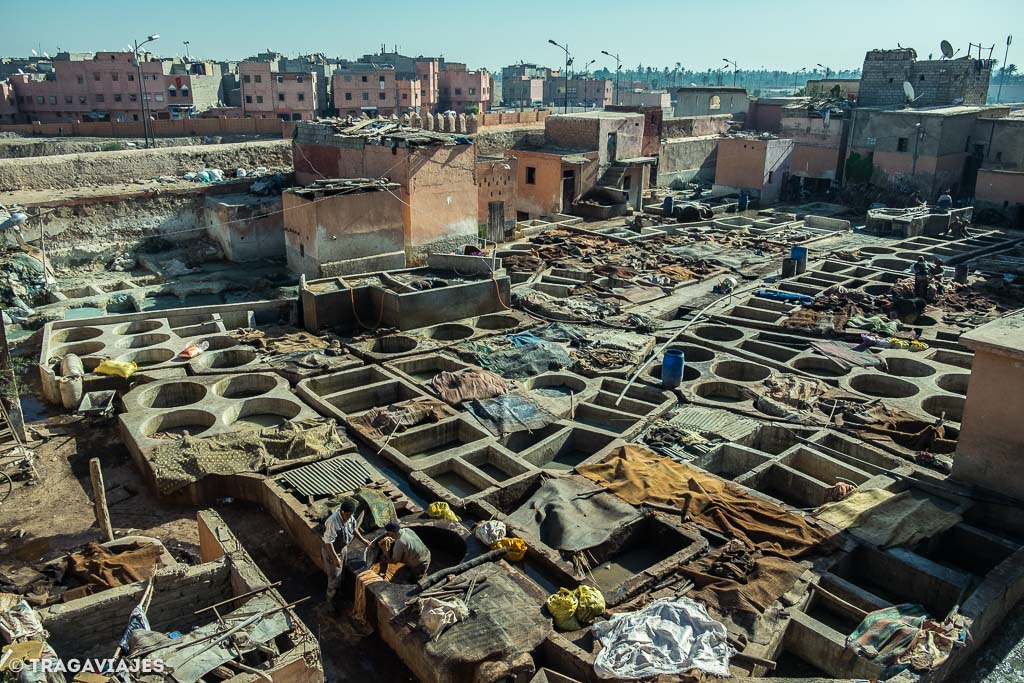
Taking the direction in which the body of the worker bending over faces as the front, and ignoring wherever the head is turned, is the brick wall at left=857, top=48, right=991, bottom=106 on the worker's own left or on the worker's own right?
on the worker's own right

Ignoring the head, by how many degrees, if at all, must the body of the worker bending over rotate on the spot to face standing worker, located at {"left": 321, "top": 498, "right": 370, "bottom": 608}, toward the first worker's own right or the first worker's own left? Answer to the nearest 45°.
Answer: approximately 45° to the first worker's own right

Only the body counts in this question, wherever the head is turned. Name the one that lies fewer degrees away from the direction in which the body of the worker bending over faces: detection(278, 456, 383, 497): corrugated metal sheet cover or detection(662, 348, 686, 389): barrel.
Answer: the corrugated metal sheet cover

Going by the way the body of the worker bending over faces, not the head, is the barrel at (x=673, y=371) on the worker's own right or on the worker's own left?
on the worker's own right

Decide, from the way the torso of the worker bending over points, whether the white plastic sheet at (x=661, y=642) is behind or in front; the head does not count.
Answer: behind

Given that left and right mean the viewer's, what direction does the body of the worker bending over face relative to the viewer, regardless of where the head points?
facing to the left of the viewer

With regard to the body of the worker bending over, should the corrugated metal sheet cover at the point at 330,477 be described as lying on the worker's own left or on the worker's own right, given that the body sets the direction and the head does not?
on the worker's own right

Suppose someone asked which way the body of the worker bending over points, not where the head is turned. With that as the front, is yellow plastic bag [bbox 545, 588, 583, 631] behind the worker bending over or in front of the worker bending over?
behind

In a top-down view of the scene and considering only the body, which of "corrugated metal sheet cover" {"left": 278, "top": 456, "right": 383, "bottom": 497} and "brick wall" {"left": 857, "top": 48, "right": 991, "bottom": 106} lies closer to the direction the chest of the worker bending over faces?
the corrugated metal sheet cover

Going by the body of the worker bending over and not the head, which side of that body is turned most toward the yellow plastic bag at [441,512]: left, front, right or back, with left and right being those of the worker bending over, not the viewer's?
right

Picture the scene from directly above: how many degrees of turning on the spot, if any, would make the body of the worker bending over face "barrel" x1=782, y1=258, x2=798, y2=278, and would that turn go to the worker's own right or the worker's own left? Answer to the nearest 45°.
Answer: approximately 135° to the worker's own right

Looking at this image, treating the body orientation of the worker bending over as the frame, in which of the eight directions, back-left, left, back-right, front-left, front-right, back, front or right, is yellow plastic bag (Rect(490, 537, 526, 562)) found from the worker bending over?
back

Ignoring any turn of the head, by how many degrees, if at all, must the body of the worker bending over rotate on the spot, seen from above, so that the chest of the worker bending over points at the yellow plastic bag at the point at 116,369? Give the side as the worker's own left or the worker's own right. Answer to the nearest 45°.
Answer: approximately 45° to the worker's own right

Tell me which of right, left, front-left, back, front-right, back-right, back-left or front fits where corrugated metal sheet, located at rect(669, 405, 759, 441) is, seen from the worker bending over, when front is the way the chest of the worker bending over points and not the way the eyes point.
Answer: back-right
